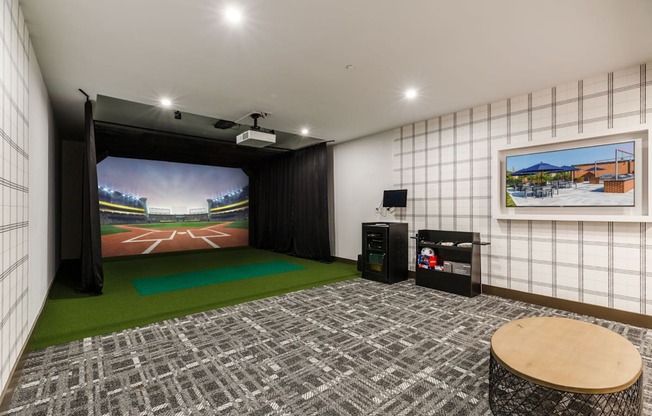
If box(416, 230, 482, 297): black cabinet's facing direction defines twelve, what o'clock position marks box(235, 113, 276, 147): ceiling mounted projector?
The ceiling mounted projector is roughly at 1 o'clock from the black cabinet.

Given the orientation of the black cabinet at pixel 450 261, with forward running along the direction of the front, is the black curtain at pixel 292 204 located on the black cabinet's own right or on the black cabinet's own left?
on the black cabinet's own right

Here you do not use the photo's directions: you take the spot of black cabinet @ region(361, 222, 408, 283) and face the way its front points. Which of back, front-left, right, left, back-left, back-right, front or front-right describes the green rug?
front-right

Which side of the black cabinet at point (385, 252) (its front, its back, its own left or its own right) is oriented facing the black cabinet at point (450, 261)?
left

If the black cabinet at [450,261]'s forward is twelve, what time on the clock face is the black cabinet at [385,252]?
the black cabinet at [385,252] is roughly at 2 o'clock from the black cabinet at [450,261].

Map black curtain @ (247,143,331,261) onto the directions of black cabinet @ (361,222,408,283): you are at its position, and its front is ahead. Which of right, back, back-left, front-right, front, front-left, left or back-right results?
right

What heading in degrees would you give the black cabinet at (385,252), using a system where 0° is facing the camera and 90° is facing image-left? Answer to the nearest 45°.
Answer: approximately 45°

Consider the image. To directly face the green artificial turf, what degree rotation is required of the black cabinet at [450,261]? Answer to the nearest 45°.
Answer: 0° — it already faces it

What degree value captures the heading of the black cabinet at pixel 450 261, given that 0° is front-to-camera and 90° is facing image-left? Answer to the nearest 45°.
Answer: approximately 45°

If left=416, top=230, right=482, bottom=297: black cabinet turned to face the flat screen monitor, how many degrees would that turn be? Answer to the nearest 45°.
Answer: approximately 90° to its right

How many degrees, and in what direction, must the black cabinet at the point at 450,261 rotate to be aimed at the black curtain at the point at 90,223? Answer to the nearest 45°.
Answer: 0° — it already faces it
